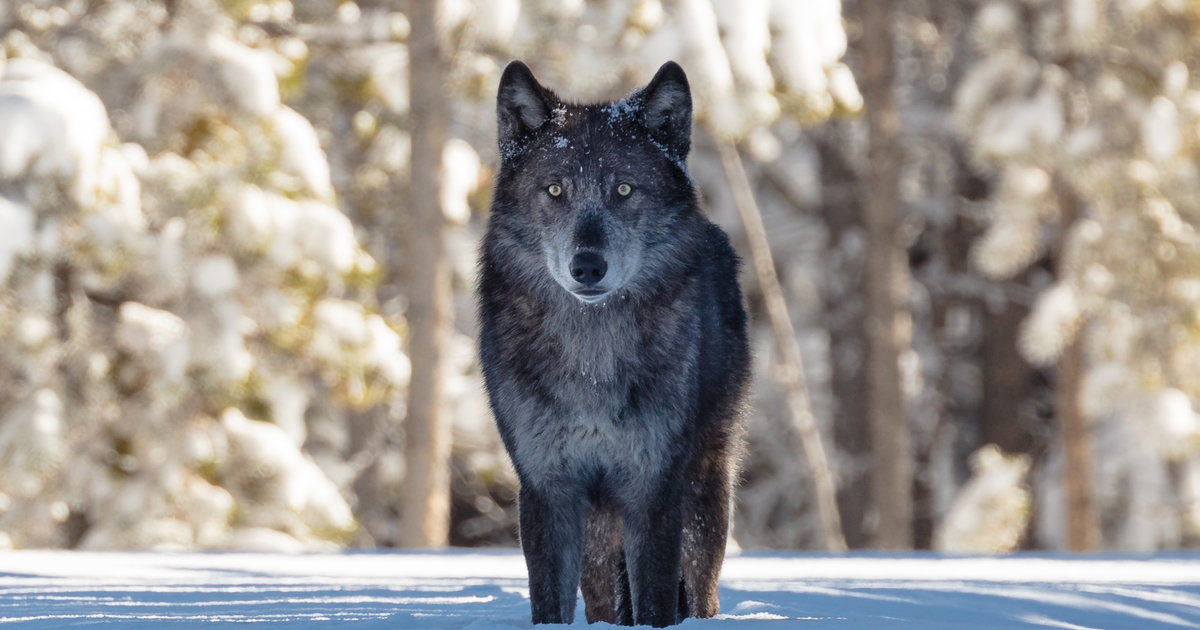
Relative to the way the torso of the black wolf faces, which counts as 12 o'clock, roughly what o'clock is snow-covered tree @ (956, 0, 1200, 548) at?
The snow-covered tree is roughly at 7 o'clock from the black wolf.

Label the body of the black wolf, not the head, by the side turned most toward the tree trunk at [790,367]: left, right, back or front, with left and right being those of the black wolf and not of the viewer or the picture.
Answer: back

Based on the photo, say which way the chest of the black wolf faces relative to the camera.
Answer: toward the camera

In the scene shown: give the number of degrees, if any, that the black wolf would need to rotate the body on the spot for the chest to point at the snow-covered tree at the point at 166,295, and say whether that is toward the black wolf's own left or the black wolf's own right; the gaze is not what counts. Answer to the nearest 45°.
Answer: approximately 135° to the black wolf's own right

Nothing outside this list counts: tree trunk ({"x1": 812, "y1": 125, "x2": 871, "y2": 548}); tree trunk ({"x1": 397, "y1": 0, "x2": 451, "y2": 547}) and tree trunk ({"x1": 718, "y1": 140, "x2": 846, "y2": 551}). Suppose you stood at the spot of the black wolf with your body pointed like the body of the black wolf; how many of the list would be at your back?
3

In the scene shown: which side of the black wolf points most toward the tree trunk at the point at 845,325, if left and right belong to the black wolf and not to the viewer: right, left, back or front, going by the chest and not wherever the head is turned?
back

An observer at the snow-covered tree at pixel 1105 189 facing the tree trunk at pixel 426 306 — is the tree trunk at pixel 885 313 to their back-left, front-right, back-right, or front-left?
front-right

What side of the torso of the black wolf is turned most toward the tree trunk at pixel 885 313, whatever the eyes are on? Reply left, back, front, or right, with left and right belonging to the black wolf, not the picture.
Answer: back

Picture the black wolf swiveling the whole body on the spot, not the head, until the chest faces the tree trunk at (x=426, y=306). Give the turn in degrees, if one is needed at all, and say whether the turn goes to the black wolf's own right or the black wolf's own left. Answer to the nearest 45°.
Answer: approximately 180°
